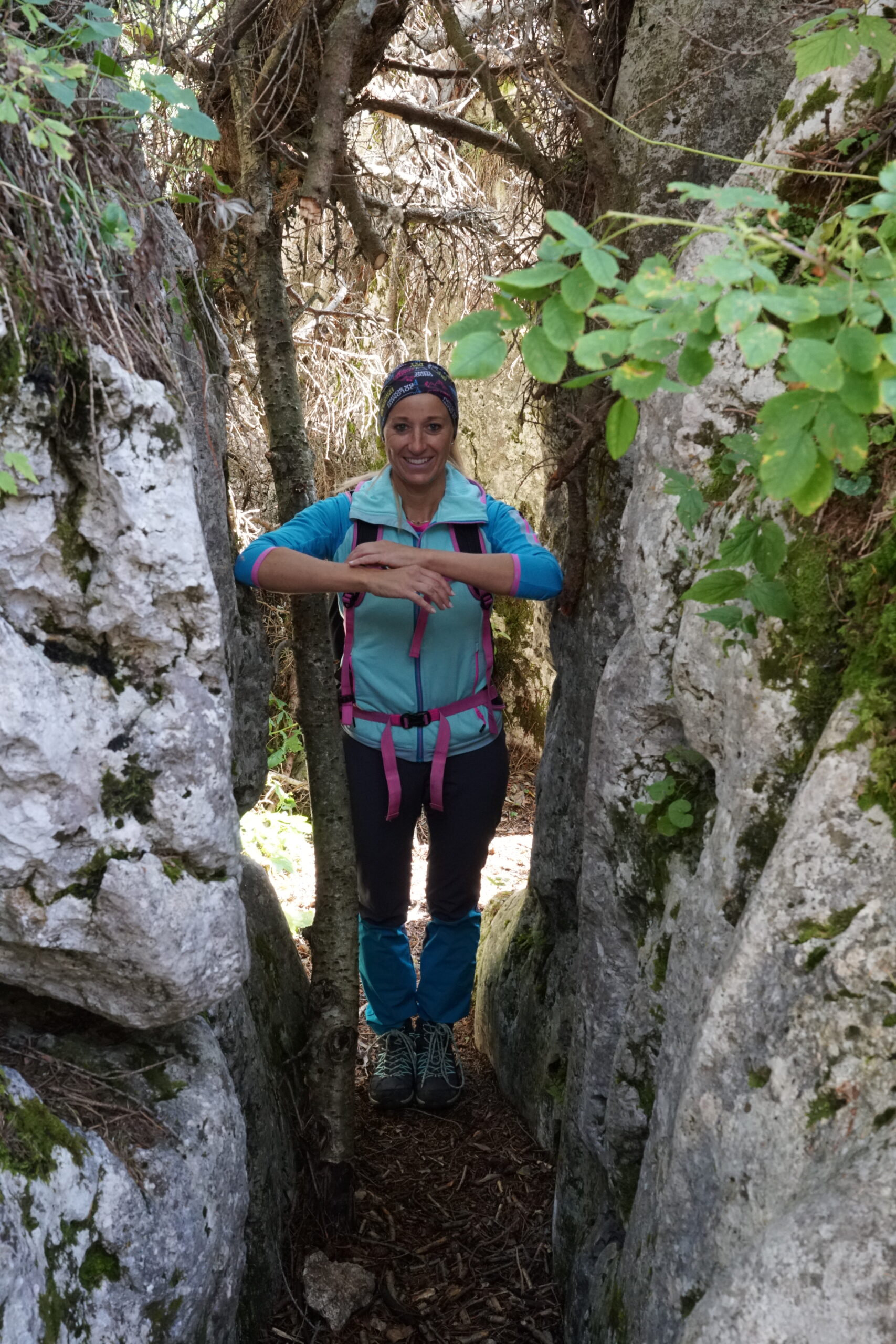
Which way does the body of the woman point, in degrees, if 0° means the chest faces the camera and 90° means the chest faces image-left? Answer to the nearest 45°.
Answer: approximately 0°

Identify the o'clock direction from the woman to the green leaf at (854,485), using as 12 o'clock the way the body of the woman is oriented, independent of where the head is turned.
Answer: The green leaf is roughly at 11 o'clock from the woman.
